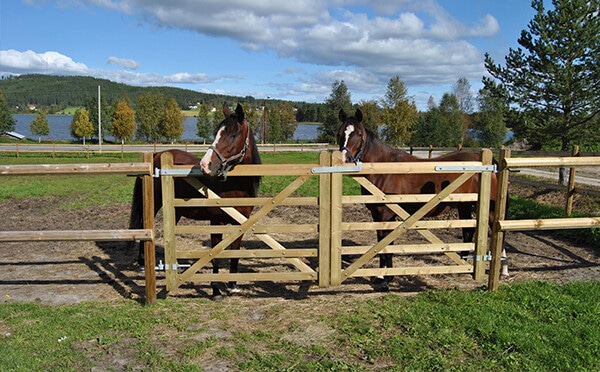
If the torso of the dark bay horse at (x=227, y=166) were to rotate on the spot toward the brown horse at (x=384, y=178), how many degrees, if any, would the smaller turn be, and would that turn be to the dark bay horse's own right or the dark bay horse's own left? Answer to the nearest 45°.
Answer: approximately 45° to the dark bay horse's own left

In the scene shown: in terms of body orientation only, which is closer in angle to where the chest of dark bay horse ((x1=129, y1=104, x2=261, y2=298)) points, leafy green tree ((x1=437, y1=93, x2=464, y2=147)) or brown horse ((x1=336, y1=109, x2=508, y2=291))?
the brown horse

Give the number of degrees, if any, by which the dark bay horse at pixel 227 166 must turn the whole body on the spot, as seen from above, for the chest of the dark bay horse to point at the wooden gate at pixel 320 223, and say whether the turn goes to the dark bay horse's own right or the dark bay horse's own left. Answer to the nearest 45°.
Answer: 0° — it already faces it

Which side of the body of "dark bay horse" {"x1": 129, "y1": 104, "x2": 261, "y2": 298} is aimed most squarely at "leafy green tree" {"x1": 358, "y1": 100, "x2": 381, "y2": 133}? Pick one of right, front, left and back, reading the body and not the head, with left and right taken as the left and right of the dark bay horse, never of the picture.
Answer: left

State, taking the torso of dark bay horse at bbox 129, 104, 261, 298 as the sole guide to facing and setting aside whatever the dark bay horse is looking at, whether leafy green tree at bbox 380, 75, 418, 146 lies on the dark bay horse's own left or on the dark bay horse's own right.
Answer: on the dark bay horse's own left

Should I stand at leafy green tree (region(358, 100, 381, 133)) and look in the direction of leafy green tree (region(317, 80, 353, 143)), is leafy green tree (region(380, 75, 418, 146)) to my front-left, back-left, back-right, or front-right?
back-left

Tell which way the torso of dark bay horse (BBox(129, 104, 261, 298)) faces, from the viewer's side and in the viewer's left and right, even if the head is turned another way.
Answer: facing the viewer and to the right of the viewer

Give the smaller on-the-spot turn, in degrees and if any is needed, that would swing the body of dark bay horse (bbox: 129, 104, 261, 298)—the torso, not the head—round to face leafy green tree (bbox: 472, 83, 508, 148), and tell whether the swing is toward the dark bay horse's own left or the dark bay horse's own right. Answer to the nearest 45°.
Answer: approximately 90° to the dark bay horse's own left
